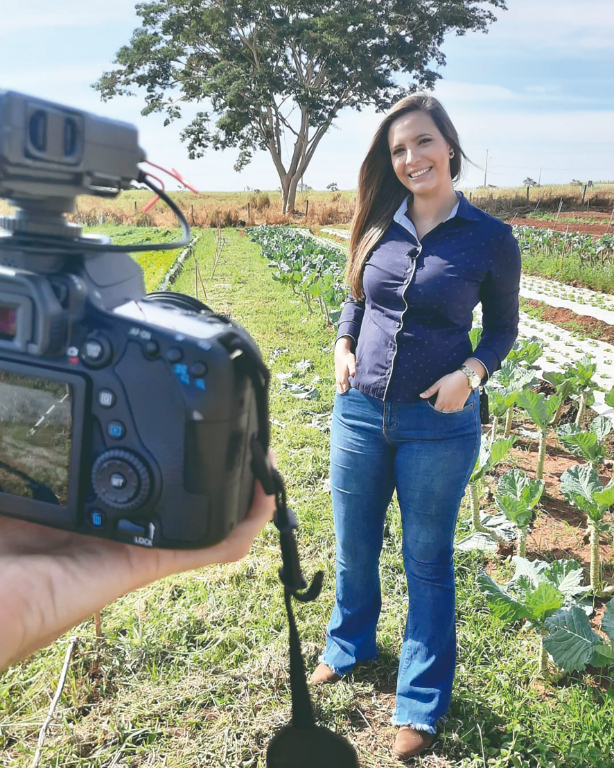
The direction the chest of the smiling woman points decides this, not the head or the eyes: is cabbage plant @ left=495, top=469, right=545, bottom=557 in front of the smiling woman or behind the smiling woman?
behind

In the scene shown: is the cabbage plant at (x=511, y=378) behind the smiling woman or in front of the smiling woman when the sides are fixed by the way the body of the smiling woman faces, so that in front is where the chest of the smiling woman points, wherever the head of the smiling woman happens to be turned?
behind

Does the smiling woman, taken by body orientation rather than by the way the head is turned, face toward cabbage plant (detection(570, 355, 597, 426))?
no

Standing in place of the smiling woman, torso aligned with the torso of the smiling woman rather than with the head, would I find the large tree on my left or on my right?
on my right

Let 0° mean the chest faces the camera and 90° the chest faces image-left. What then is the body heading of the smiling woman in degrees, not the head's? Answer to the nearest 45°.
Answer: approximately 45°

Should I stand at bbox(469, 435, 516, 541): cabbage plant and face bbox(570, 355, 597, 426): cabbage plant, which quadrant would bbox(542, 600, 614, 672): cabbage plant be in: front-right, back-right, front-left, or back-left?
back-right

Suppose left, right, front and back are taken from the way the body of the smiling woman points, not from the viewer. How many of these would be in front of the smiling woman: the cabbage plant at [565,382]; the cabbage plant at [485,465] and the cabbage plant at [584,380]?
0

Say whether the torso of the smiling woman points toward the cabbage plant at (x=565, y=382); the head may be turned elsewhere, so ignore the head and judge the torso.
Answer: no

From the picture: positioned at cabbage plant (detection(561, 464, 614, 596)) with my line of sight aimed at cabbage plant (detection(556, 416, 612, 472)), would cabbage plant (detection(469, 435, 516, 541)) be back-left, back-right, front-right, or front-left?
front-left

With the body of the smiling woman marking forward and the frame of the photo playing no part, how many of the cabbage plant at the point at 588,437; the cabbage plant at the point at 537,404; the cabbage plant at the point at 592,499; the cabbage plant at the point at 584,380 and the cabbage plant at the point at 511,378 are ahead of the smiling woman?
0

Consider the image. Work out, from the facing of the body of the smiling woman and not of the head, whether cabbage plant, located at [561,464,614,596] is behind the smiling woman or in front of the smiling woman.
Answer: behind

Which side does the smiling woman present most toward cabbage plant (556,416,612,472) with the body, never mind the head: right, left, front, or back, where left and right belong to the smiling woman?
back
